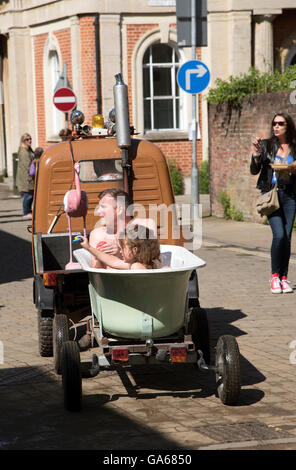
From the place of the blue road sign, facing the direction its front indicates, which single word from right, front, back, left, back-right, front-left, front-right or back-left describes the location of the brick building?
back

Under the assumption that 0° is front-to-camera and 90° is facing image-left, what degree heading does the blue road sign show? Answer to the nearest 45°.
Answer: approximately 0°

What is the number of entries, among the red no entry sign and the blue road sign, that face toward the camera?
2

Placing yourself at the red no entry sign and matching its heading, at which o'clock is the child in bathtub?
The child in bathtub is roughly at 12 o'clock from the red no entry sign.

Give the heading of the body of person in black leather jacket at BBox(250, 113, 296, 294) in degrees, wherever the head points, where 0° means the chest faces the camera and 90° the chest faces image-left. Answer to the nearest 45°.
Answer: approximately 0°
